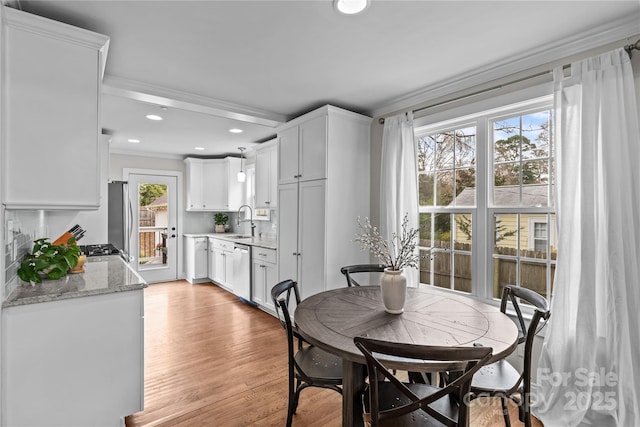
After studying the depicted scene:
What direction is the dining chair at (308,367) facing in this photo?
to the viewer's right

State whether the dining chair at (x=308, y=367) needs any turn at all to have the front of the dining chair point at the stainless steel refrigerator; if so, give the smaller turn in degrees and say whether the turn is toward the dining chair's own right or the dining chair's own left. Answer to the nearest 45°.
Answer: approximately 135° to the dining chair's own left

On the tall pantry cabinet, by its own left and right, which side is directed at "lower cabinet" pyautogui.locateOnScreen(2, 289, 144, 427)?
front

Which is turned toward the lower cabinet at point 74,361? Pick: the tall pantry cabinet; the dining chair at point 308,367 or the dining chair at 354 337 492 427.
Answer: the tall pantry cabinet

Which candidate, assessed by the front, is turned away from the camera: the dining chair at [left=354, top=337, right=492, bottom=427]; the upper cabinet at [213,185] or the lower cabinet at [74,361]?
the dining chair

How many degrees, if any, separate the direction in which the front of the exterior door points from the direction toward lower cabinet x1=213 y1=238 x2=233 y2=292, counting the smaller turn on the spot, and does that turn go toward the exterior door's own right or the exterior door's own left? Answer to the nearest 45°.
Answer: approximately 45° to the exterior door's own left

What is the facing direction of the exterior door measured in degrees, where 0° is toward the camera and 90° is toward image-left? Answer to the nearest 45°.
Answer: approximately 0°

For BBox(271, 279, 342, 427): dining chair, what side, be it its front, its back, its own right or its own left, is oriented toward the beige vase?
front

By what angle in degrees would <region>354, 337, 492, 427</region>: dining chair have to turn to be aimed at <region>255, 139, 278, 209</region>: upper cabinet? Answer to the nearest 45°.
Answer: approximately 45° to its left

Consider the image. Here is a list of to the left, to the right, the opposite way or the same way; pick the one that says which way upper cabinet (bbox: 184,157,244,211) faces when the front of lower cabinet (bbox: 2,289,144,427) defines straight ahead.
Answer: to the right

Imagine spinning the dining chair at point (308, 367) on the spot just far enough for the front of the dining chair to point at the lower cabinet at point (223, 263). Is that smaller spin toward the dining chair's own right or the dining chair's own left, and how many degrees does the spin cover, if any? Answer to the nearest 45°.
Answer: approximately 90° to the dining chair's own left

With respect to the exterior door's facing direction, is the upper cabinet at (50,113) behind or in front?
in front

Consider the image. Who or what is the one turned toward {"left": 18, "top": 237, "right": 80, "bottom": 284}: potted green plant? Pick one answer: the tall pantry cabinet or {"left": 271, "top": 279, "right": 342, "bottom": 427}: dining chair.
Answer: the tall pantry cabinet
